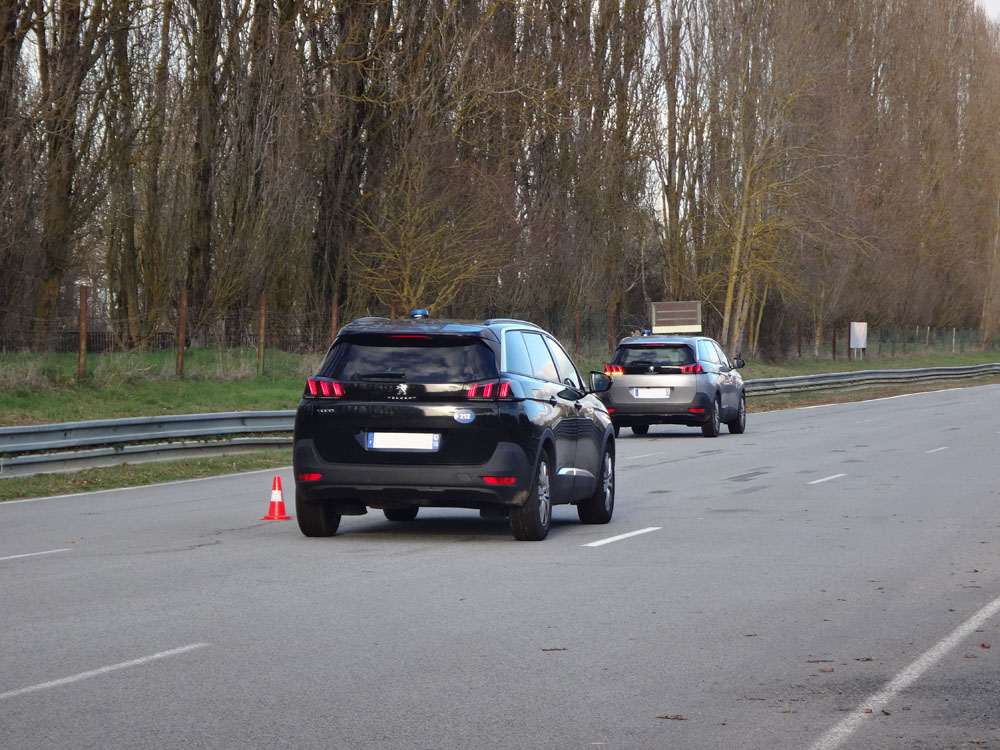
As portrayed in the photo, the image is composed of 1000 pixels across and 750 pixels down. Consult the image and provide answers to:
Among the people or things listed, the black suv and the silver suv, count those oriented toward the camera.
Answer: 0

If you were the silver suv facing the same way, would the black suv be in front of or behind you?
behind

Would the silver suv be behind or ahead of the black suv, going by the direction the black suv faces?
ahead

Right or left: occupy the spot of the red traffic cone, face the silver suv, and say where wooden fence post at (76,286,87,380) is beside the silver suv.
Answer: left

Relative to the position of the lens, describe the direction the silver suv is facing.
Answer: facing away from the viewer and to the right of the viewer

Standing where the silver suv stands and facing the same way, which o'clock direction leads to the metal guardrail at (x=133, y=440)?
The metal guardrail is roughly at 6 o'clock from the silver suv.

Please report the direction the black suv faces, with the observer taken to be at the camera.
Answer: facing away from the viewer and to the right of the viewer

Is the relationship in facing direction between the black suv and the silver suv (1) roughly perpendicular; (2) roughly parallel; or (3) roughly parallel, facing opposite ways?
roughly parallel

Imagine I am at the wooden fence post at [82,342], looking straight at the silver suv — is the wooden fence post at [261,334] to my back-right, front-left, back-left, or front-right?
front-left

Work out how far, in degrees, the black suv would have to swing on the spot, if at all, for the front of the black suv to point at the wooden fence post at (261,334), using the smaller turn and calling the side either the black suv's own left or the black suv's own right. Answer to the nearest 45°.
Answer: approximately 45° to the black suv's own left

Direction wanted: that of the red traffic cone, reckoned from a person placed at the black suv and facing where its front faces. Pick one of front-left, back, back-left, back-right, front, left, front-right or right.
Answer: left
